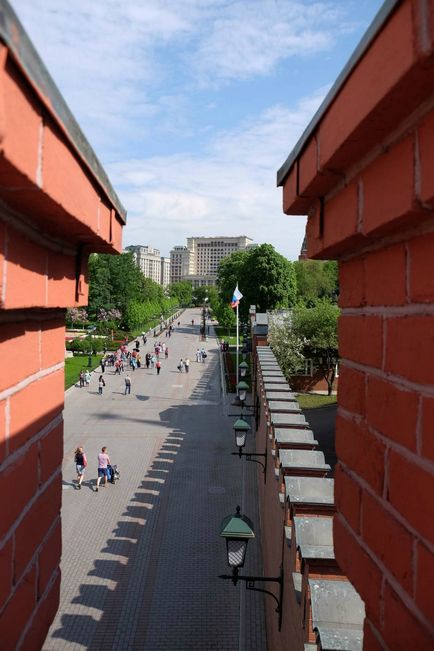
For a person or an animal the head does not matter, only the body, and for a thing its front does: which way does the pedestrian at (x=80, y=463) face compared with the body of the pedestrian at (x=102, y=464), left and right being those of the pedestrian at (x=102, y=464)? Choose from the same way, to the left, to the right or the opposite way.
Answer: the same way

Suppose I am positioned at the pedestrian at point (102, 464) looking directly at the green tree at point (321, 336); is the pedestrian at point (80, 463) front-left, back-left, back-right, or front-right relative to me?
back-left

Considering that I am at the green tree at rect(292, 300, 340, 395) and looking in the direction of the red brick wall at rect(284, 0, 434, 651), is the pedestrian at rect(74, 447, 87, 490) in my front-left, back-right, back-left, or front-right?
front-right

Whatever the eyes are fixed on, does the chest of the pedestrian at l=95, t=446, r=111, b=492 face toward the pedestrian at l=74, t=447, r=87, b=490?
no

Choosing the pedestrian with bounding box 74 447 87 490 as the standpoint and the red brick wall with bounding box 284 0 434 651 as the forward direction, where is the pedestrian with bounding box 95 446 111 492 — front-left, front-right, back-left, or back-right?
front-left

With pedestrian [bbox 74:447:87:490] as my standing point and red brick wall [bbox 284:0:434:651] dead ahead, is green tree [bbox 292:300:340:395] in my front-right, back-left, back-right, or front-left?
back-left

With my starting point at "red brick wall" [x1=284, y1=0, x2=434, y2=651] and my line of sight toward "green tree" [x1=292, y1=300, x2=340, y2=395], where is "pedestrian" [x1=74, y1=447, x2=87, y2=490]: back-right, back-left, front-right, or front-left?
front-left

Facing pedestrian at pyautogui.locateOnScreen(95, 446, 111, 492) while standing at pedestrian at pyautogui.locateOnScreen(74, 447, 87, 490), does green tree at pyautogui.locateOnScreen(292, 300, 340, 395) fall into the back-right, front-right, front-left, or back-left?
front-left

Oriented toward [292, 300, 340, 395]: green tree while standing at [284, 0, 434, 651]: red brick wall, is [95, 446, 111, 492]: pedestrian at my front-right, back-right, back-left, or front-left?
front-left
